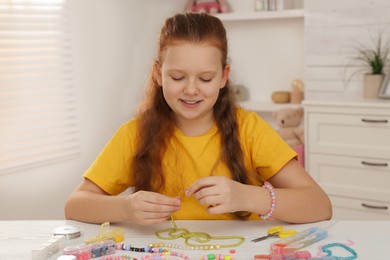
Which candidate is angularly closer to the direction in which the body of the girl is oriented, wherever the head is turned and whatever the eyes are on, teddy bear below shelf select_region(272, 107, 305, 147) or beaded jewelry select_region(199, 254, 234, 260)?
the beaded jewelry

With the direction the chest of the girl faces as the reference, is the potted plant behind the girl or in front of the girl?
behind

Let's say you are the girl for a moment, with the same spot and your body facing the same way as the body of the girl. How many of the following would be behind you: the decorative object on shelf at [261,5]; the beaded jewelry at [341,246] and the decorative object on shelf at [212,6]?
2

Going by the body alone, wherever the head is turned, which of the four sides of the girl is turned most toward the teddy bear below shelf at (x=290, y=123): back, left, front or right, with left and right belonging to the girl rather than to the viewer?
back

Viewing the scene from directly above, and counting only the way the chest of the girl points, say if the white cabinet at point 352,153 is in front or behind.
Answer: behind

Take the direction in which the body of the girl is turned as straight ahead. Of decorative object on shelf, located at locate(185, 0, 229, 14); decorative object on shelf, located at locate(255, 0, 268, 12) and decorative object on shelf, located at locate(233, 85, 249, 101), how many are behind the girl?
3

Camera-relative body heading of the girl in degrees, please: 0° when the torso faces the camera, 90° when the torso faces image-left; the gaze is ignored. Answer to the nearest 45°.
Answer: approximately 0°

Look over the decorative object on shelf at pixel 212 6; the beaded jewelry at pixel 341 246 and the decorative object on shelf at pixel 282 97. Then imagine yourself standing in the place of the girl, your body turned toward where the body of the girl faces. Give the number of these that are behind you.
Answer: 2

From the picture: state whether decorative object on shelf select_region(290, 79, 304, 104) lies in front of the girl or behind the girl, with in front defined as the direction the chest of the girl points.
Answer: behind

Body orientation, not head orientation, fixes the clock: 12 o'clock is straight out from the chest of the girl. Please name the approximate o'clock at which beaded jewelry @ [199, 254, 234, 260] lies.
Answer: The beaded jewelry is roughly at 12 o'clock from the girl.

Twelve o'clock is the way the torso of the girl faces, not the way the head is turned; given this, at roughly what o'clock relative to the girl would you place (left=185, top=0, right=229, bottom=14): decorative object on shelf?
The decorative object on shelf is roughly at 6 o'clock from the girl.

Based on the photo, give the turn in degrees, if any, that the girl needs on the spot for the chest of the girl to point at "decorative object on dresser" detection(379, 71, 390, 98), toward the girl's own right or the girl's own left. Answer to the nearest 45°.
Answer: approximately 135° to the girl's own left

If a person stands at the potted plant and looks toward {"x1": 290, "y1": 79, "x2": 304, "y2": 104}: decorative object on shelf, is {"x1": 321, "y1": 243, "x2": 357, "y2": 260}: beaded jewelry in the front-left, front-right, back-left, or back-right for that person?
back-left
